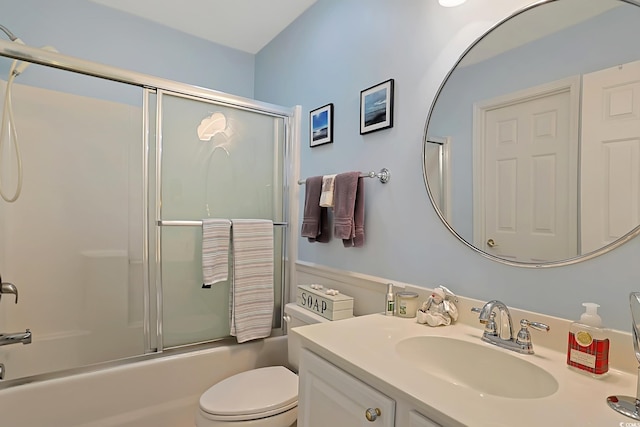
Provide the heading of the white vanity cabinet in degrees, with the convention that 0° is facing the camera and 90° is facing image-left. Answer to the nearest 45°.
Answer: approximately 45°

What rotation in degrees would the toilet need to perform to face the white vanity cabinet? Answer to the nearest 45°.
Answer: approximately 90° to its left

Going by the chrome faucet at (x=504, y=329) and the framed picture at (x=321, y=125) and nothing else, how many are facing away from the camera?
0

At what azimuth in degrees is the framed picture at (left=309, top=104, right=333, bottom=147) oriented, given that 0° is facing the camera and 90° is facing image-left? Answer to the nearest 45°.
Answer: approximately 45°

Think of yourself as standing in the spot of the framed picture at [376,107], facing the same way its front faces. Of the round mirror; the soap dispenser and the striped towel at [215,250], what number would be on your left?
2
